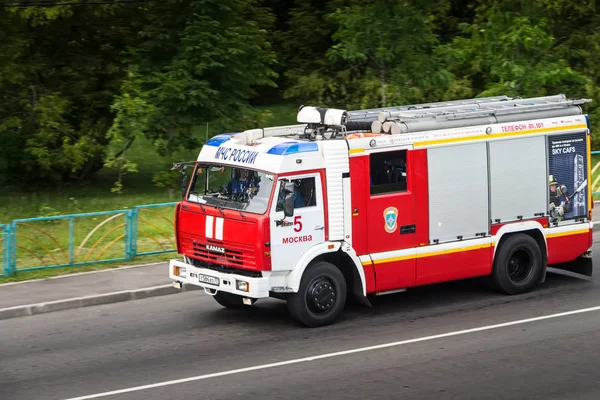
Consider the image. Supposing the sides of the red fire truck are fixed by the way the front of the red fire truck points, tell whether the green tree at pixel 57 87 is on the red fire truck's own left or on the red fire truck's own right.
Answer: on the red fire truck's own right

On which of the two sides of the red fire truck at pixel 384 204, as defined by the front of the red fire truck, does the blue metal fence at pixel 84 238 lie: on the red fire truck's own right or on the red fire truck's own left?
on the red fire truck's own right

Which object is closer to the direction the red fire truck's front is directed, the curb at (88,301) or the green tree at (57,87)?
the curb

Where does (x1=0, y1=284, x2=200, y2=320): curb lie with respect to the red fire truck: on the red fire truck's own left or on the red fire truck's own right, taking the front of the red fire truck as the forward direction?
on the red fire truck's own right

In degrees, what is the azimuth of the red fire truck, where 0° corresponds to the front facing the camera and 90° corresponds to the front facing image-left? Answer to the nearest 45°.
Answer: approximately 45°

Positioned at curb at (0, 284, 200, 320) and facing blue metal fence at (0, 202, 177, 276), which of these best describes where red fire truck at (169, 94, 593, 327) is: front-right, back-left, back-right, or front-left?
back-right

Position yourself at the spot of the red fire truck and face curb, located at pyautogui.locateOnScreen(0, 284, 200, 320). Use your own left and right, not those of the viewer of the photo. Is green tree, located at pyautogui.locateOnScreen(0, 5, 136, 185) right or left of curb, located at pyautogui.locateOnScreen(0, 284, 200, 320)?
right
